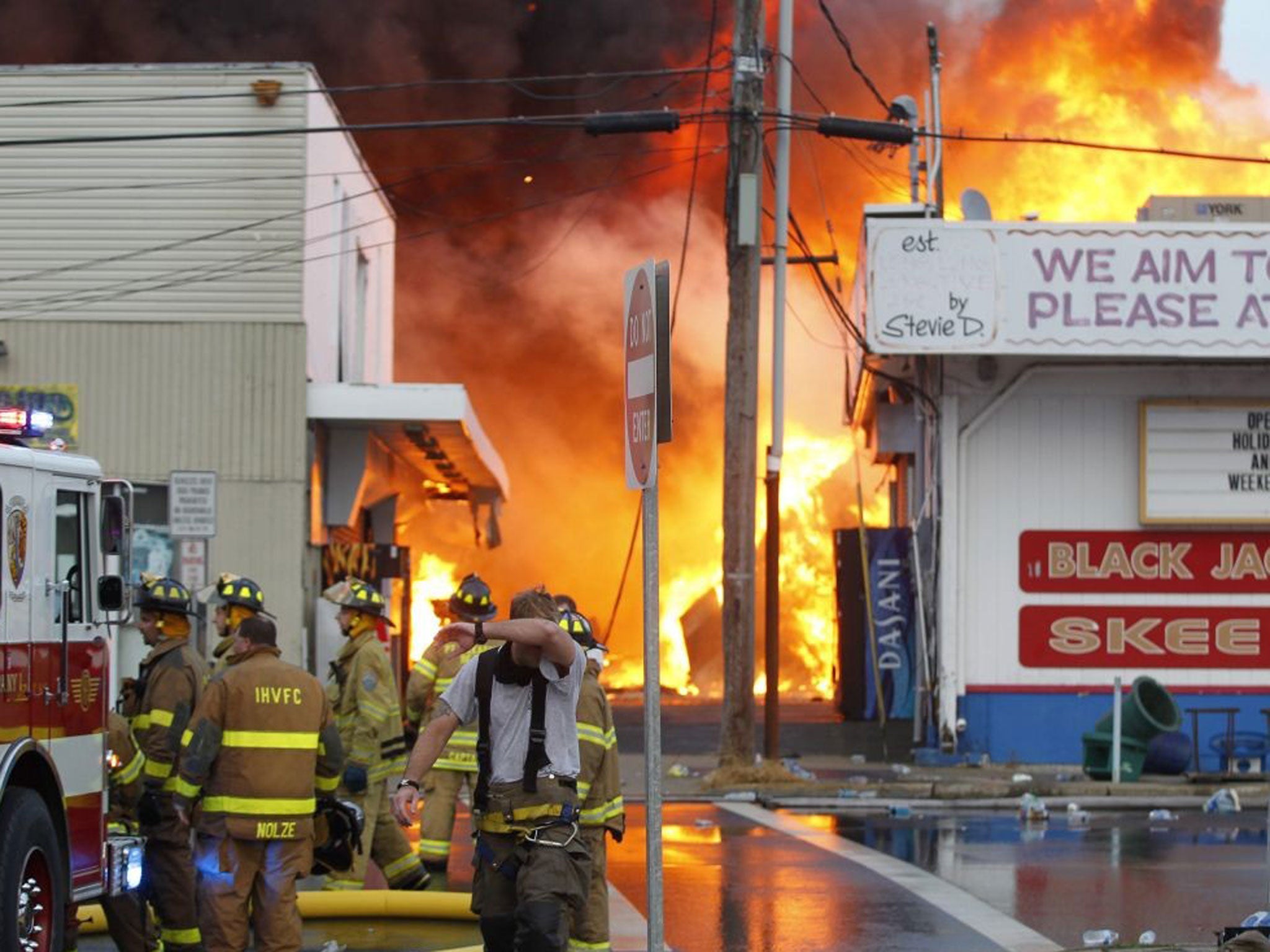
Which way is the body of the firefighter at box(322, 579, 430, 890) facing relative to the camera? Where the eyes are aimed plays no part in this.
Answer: to the viewer's left

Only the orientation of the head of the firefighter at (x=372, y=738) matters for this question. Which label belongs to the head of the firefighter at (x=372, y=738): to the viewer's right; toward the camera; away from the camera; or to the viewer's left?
to the viewer's left

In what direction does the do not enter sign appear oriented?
to the viewer's left

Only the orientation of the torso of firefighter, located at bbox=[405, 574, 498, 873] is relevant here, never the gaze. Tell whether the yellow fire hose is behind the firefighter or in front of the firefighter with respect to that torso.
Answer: behind

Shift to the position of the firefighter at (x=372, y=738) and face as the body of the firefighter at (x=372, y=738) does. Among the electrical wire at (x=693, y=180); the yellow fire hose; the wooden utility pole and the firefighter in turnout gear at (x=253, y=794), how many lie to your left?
2

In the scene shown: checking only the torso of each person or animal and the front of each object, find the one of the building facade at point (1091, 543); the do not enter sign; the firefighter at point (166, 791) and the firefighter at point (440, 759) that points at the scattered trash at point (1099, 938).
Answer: the building facade
